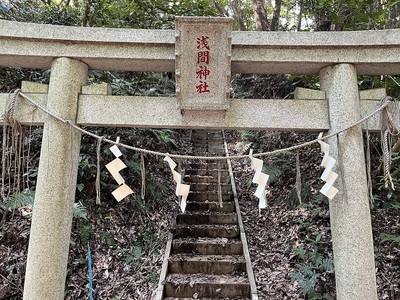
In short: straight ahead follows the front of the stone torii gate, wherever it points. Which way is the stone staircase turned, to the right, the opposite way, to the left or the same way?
the same way

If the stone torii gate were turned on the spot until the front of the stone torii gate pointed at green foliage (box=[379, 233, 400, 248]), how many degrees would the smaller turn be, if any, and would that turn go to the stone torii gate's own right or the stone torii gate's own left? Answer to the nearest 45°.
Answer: approximately 135° to the stone torii gate's own left

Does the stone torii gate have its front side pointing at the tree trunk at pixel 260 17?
no

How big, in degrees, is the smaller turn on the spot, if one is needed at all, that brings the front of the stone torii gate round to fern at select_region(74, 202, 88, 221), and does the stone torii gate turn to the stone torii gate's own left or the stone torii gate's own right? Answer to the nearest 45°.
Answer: approximately 135° to the stone torii gate's own right

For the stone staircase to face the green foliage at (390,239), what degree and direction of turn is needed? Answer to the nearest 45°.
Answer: approximately 90° to its left

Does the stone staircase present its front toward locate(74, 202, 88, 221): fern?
no

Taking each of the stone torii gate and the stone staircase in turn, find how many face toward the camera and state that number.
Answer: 2

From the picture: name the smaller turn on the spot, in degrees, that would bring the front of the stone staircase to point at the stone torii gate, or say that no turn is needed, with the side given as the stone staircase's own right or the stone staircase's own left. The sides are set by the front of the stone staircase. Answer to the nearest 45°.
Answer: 0° — it already faces it

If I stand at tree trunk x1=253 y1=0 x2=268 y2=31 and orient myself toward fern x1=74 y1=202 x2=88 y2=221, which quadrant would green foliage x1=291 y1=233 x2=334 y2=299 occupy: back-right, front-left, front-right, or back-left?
front-left

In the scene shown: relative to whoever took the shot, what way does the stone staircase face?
facing the viewer

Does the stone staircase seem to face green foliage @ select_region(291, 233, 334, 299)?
no
